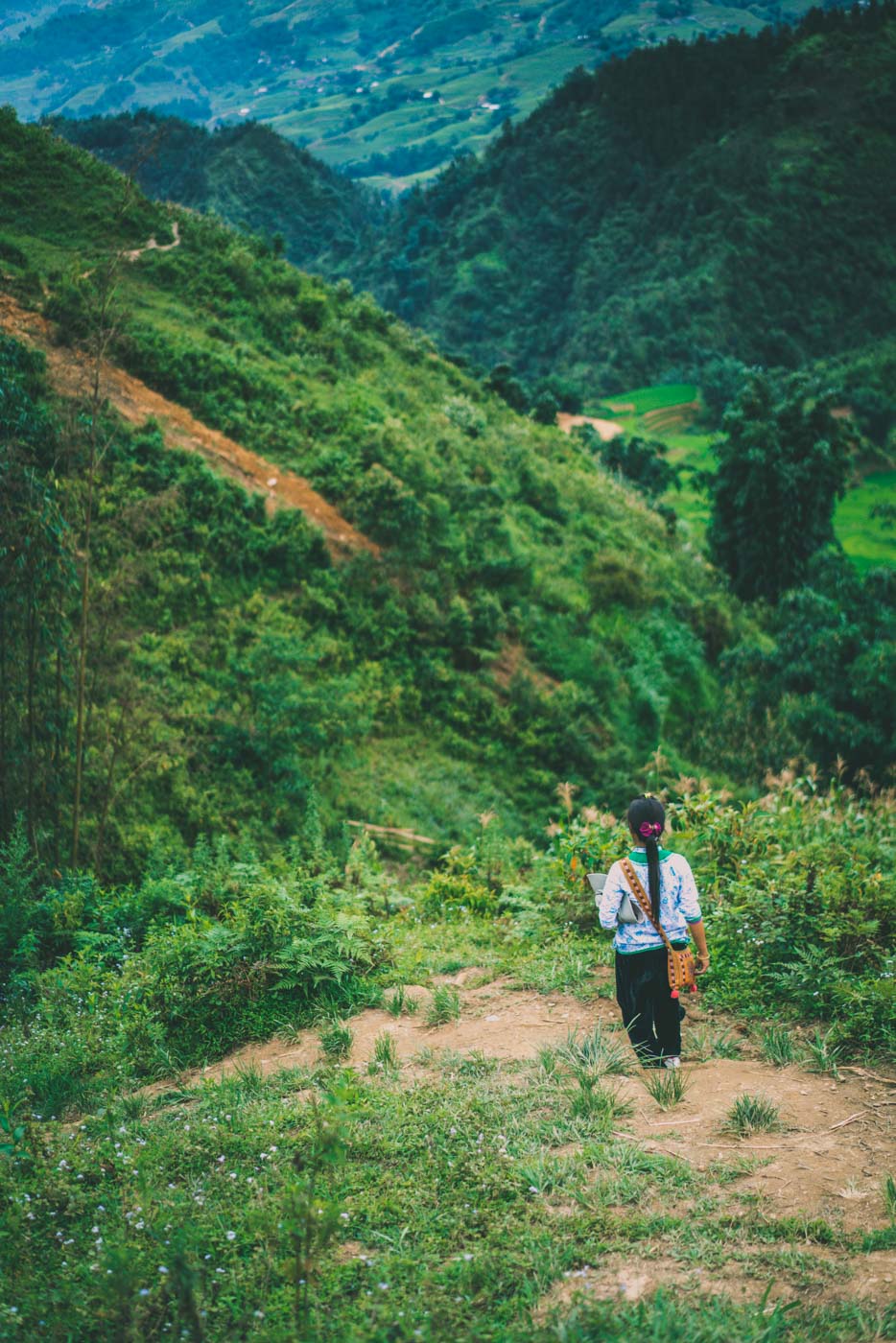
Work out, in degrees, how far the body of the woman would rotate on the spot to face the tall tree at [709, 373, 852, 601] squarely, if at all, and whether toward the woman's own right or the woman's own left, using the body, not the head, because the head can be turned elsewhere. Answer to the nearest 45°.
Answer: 0° — they already face it

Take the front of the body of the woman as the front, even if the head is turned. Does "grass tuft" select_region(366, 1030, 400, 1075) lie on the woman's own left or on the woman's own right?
on the woman's own left

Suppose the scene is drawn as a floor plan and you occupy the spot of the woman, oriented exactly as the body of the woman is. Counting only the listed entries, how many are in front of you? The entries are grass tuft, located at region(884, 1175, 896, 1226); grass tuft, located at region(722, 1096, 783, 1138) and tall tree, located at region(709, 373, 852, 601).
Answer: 1

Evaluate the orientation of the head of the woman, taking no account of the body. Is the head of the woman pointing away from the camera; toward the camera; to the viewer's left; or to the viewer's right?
away from the camera

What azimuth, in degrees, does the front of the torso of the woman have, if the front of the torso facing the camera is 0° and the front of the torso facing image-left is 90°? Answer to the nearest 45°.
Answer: approximately 180°

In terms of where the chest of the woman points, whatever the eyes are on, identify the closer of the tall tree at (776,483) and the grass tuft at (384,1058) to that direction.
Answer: the tall tree
